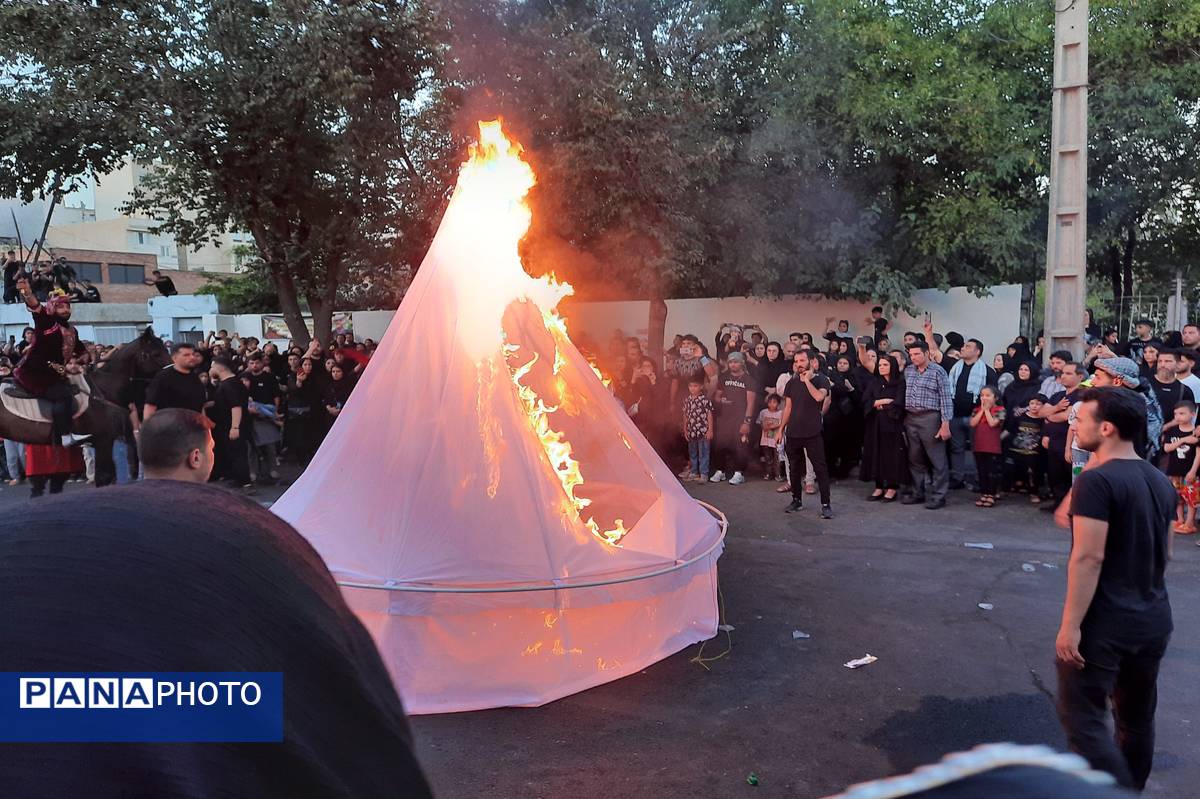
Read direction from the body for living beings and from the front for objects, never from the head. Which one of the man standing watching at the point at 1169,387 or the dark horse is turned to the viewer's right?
the dark horse

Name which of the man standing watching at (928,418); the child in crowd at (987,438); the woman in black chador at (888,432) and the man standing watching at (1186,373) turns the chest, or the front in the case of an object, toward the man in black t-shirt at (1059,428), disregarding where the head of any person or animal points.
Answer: the man standing watching at (1186,373)

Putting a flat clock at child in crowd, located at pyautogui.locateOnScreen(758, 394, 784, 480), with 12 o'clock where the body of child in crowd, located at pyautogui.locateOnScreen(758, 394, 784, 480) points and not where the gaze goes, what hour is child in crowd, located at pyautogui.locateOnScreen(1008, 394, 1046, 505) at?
child in crowd, located at pyautogui.locateOnScreen(1008, 394, 1046, 505) is roughly at 10 o'clock from child in crowd, located at pyautogui.locateOnScreen(758, 394, 784, 480).

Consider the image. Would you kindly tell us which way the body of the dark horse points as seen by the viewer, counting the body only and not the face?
to the viewer's right

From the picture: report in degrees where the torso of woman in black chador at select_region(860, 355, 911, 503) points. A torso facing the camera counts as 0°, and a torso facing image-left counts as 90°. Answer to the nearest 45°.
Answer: approximately 45°

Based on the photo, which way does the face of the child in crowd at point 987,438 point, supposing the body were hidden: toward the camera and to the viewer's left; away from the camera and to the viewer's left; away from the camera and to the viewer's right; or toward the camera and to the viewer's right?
toward the camera and to the viewer's left

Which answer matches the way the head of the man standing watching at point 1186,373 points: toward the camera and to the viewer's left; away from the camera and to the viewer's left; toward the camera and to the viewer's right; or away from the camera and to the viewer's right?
toward the camera and to the viewer's left

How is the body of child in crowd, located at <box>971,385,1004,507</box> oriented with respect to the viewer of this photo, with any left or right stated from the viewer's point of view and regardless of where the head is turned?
facing the viewer and to the left of the viewer

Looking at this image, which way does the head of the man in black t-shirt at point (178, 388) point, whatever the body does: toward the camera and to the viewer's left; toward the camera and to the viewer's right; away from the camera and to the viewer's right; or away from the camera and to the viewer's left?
toward the camera and to the viewer's right

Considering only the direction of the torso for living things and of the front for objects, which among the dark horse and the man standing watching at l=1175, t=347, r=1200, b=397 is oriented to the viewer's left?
the man standing watching

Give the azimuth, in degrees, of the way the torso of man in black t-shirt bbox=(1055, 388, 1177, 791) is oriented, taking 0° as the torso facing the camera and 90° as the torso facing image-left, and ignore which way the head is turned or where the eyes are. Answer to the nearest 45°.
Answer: approximately 135°

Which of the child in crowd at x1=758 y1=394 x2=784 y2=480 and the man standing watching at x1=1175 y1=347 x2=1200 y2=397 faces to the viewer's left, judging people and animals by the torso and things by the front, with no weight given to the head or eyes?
the man standing watching

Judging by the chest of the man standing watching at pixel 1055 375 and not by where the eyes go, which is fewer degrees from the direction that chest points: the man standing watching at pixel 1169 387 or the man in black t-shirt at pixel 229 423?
the man in black t-shirt
